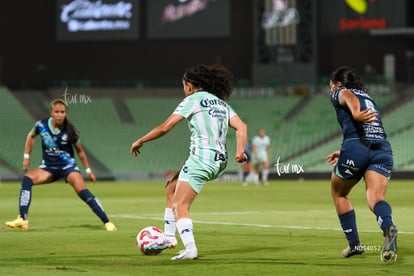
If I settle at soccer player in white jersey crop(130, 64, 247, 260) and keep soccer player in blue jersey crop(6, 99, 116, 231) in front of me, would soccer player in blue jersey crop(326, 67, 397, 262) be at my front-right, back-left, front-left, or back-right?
back-right

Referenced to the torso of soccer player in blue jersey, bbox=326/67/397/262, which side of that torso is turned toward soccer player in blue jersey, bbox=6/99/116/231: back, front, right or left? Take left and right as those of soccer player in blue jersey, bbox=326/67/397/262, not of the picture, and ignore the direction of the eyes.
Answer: front

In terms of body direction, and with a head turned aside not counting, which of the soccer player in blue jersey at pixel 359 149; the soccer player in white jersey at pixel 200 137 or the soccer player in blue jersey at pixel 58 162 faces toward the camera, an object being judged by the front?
the soccer player in blue jersey at pixel 58 162

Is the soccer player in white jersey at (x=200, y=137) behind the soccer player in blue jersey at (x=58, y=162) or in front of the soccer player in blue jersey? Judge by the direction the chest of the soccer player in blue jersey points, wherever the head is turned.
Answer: in front

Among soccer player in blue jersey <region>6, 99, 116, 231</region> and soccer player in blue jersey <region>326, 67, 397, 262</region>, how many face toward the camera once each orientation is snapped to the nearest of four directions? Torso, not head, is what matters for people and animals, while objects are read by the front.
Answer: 1

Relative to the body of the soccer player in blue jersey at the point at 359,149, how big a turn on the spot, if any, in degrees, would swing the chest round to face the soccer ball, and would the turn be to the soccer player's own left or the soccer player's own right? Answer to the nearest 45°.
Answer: approximately 45° to the soccer player's own left

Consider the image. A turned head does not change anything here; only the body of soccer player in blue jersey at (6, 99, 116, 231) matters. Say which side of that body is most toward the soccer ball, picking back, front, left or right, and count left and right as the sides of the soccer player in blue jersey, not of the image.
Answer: front

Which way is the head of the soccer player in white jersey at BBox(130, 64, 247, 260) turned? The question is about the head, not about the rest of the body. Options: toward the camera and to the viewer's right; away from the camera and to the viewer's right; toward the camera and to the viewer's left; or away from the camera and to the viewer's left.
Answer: away from the camera and to the viewer's left

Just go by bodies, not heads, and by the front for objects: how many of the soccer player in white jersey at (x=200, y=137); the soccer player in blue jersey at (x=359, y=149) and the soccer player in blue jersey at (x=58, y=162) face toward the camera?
1

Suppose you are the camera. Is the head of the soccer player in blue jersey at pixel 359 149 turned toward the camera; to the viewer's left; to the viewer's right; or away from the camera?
to the viewer's left

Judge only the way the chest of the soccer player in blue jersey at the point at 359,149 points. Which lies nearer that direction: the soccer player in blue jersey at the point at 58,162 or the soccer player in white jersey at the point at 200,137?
the soccer player in blue jersey

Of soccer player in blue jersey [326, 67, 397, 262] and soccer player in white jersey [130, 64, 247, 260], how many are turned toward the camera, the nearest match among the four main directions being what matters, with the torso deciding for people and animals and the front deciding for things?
0

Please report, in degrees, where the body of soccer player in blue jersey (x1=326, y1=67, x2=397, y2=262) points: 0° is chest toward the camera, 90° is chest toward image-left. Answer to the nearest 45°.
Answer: approximately 135°

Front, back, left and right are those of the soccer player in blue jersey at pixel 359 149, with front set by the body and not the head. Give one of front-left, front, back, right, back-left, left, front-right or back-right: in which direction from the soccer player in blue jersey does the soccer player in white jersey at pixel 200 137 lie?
front-left

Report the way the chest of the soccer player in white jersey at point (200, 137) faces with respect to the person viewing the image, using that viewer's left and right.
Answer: facing away from the viewer and to the left of the viewer

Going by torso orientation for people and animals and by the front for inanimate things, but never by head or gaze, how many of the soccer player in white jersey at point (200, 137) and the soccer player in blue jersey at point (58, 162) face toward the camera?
1

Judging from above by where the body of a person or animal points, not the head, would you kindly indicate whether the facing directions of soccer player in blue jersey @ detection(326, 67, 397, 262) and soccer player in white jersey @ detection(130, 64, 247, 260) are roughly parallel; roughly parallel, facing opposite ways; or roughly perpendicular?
roughly parallel
